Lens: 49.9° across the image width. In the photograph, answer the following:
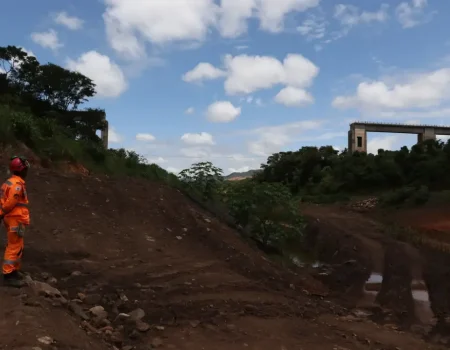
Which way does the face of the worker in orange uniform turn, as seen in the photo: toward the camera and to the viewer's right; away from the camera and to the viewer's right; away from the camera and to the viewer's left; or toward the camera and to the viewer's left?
away from the camera and to the viewer's right

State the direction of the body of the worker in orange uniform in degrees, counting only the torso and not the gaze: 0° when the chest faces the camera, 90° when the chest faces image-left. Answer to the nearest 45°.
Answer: approximately 270°

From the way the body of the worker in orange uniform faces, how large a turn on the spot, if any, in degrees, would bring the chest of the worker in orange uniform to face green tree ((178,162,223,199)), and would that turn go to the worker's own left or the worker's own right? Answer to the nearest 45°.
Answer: approximately 45° to the worker's own left

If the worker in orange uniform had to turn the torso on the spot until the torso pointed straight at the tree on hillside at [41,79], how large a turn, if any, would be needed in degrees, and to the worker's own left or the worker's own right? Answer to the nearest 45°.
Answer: approximately 90° to the worker's own left

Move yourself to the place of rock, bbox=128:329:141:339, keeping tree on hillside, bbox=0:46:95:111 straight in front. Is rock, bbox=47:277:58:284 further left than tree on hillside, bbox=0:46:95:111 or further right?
left
